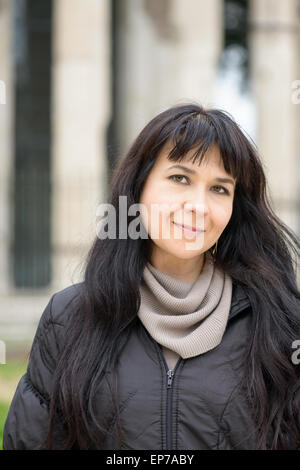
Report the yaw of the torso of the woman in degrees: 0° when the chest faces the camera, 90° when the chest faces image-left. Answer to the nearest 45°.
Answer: approximately 0°

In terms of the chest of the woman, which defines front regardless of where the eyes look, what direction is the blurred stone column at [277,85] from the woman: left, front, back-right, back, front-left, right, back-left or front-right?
back

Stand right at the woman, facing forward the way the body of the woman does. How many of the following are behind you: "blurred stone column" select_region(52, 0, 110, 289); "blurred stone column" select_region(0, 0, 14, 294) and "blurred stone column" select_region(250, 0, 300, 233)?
3

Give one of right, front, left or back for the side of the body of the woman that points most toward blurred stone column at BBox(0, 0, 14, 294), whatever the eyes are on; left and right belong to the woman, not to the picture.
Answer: back

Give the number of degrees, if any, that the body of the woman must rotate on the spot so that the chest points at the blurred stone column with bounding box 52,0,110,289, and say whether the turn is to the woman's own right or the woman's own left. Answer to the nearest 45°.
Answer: approximately 180°

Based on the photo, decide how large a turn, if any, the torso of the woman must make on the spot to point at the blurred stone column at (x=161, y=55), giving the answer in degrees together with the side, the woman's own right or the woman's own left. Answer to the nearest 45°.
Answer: approximately 180°
